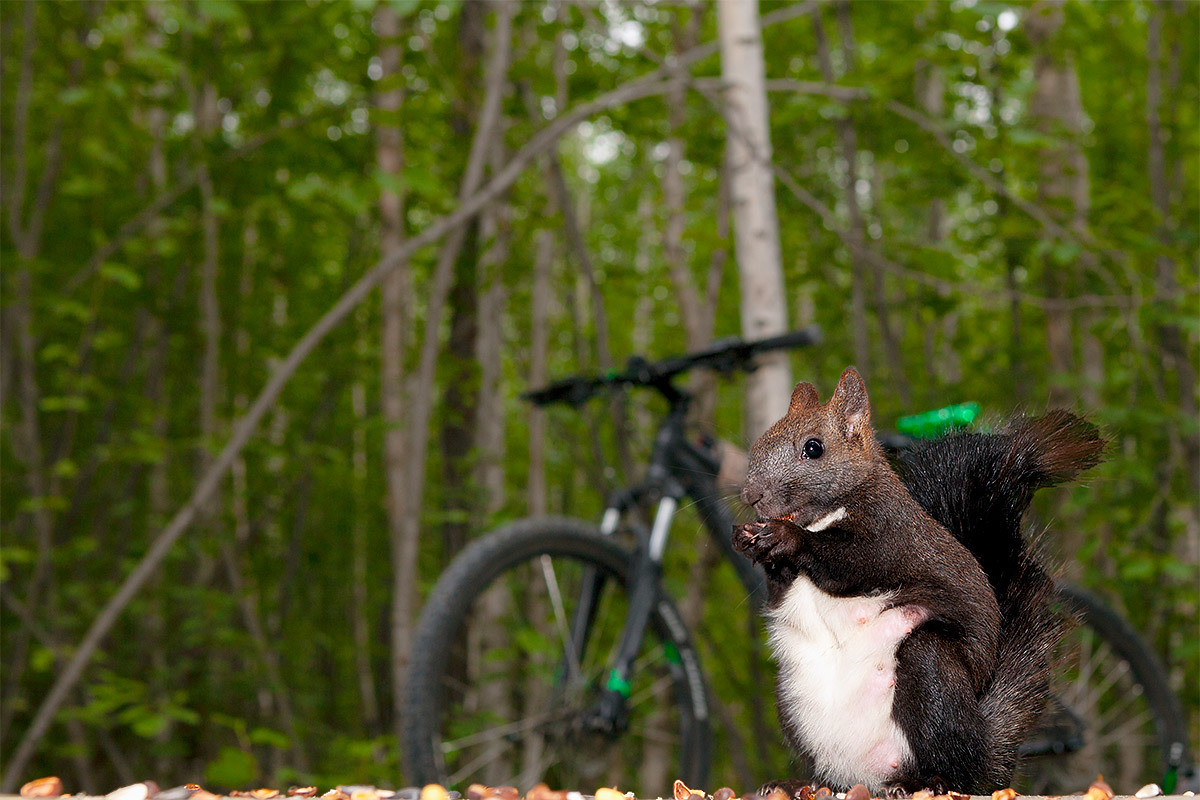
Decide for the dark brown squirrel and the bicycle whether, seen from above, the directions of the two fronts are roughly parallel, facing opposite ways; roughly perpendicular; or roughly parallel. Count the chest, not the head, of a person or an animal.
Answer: roughly parallel

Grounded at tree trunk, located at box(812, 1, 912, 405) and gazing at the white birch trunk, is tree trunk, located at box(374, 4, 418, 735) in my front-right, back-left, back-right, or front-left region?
front-right

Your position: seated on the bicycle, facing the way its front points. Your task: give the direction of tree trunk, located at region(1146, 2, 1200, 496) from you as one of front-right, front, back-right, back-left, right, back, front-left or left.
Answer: back

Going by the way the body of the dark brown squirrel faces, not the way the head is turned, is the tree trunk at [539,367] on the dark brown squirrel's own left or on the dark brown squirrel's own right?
on the dark brown squirrel's own right

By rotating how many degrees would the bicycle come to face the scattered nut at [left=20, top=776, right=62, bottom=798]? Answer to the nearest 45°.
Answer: approximately 45° to its left

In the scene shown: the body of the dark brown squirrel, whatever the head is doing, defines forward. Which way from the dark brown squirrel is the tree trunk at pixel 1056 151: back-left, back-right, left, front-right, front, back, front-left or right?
back-right

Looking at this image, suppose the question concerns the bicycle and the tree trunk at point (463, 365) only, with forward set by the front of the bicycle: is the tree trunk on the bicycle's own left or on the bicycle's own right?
on the bicycle's own right

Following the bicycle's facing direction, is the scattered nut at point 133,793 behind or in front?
in front

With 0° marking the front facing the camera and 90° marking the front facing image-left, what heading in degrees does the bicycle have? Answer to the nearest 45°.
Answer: approximately 45°

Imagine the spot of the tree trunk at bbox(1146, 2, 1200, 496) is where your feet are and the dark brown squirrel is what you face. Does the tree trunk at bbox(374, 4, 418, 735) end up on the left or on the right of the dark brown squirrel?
right

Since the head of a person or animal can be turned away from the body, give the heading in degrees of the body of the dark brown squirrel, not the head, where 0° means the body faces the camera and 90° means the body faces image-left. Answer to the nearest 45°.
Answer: approximately 45°

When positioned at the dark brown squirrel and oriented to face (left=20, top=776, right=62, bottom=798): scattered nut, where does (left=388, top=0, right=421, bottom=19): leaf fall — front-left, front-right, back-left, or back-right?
front-right

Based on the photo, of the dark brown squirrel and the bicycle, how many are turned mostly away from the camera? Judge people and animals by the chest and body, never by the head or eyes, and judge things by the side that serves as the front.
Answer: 0
